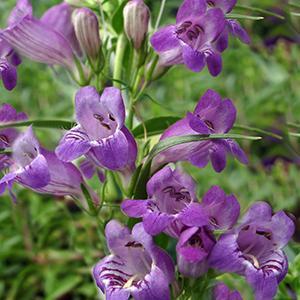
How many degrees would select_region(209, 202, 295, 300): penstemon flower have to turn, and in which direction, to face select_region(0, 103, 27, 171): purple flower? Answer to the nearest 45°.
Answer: approximately 90° to its right

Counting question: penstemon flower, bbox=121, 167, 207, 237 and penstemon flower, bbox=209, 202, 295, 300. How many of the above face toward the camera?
2

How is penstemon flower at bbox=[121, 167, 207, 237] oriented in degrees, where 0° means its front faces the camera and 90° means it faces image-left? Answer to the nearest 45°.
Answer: approximately 0°

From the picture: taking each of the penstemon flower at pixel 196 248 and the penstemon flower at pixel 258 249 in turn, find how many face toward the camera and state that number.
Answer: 2
